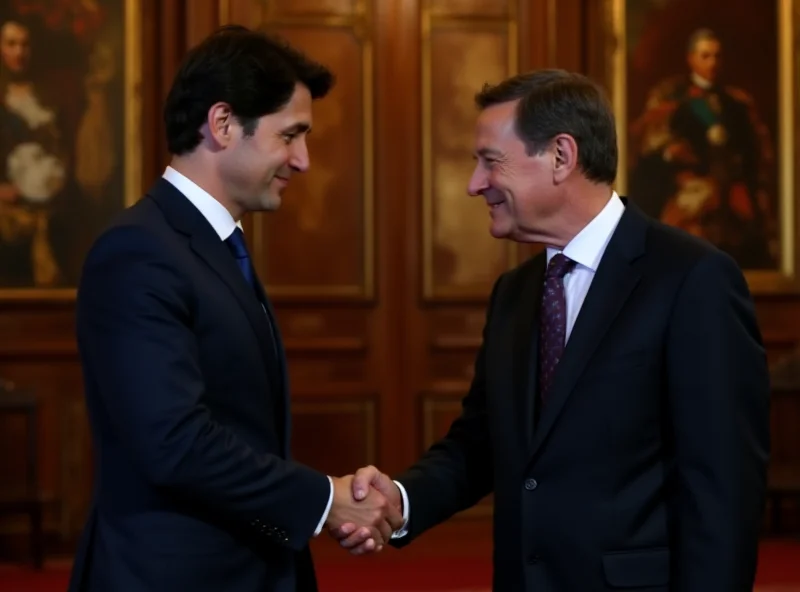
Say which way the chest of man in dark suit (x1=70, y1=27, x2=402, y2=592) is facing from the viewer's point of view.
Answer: to the viewer's right

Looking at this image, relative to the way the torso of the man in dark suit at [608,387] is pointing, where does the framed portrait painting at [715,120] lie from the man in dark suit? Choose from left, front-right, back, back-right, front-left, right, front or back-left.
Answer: back-right

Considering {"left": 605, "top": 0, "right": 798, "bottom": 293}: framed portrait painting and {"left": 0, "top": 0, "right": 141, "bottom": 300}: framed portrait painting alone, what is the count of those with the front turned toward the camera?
2

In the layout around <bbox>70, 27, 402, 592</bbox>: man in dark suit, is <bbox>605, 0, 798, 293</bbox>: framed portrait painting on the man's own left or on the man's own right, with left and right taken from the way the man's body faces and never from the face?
on the man's own left

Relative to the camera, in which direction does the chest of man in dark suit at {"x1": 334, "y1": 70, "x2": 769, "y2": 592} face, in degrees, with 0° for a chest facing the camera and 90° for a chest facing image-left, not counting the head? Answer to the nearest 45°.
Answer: approximately 45°

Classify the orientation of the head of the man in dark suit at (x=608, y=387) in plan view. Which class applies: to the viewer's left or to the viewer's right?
to the viewer's left

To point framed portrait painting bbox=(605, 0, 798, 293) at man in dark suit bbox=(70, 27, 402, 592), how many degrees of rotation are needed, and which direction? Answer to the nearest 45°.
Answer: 0° — it already faces them

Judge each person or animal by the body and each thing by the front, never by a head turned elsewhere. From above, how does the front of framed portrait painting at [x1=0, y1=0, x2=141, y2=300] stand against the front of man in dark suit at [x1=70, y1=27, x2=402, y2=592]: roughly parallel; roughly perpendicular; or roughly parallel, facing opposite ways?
roughly perpendicular

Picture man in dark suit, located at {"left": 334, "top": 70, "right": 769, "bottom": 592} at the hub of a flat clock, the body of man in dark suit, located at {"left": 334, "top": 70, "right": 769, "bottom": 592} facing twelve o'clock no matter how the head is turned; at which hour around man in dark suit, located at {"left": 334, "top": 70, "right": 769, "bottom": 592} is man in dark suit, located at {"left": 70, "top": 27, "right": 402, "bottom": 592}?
man in dark suit, located at {"left": 70, "top": 27, "right": 402, "bottom": 592} is roughly at 1 o'clock from man in dark suit, located at {"left": 334, "top": 70, "right": 769, "bottom": 592}.

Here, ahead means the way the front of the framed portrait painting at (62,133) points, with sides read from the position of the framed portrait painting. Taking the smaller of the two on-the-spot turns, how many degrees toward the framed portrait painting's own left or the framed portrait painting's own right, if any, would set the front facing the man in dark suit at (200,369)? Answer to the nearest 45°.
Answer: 0° — it already faces them

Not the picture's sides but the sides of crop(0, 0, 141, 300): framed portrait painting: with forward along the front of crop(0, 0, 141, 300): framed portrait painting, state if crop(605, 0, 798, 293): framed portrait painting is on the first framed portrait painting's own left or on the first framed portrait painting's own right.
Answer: on the first framed portrait painting's own left

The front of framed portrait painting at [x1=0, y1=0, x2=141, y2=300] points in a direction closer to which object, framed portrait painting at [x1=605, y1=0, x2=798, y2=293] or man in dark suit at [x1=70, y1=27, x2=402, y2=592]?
the man in dark suit

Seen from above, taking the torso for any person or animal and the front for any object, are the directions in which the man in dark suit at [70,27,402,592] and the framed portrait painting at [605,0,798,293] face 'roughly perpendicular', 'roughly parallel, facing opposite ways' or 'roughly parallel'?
roughly perpendicular

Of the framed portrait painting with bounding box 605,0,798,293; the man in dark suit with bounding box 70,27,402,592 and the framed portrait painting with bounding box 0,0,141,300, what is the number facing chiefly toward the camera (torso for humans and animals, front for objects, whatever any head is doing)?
2

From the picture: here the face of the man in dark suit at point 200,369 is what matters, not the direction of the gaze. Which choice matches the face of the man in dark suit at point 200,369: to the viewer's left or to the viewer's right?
to the viewer's right
